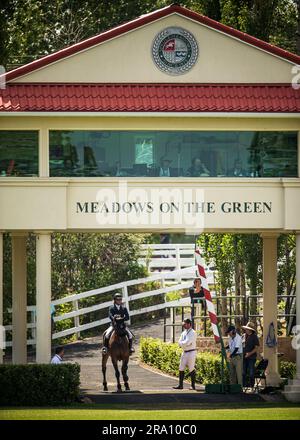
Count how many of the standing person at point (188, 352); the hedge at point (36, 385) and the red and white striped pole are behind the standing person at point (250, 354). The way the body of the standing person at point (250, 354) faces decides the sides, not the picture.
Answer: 0

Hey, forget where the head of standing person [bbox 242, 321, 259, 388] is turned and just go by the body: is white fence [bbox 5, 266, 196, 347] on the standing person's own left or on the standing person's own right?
on the standing person's own right

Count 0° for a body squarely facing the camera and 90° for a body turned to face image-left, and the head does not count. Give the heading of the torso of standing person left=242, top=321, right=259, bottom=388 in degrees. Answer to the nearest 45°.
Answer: approximately 45°

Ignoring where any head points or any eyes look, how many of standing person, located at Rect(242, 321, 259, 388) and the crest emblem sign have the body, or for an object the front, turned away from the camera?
0

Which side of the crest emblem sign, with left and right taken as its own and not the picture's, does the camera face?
front
